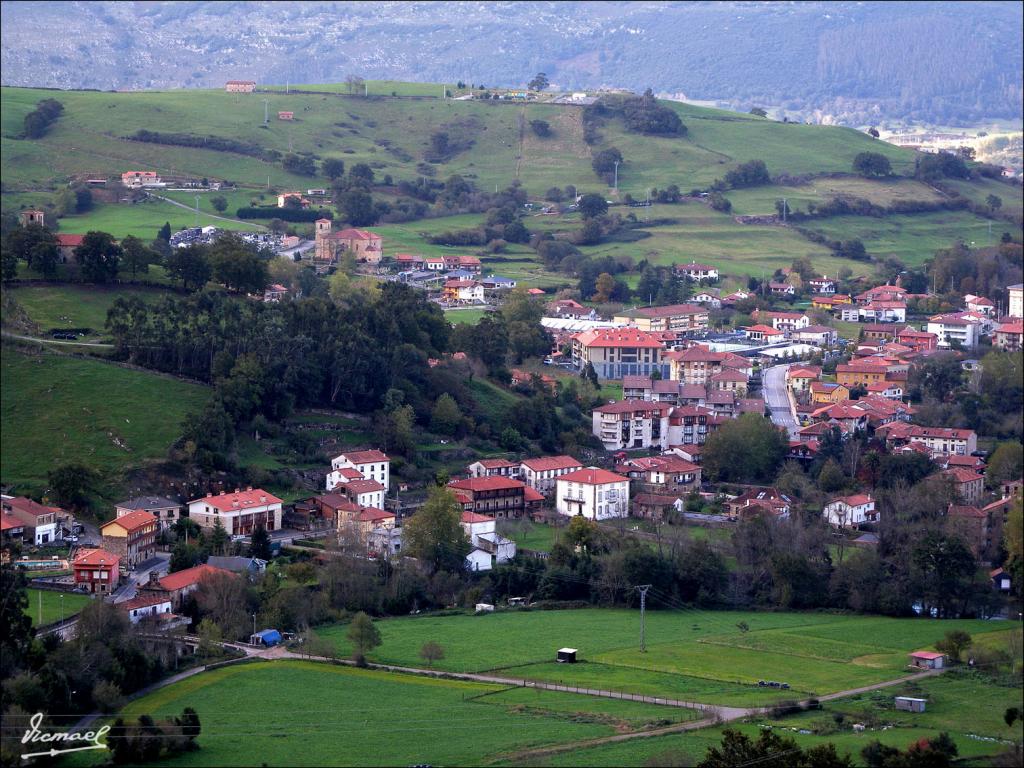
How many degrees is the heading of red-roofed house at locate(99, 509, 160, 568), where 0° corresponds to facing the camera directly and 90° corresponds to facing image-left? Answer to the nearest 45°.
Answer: approximately 315°

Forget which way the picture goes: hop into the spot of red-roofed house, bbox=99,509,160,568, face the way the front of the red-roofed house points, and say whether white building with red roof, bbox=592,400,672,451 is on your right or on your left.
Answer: on your left

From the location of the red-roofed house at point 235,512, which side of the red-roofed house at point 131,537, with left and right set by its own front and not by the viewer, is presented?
left

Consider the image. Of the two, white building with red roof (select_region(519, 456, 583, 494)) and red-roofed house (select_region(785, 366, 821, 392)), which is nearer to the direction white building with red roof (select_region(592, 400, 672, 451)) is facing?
the white building with red roof

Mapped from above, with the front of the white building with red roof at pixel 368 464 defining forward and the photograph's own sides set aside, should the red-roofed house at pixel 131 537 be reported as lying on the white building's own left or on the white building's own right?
on the white building's own right

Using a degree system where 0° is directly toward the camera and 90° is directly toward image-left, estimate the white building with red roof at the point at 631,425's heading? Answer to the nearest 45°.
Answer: approximately 0°

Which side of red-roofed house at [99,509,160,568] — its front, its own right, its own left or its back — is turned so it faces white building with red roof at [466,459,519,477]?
left

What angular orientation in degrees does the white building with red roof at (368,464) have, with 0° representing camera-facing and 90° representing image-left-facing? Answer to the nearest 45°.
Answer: approximately 315°

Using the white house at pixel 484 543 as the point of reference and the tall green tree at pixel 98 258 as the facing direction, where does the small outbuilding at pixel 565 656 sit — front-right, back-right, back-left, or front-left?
back-left
